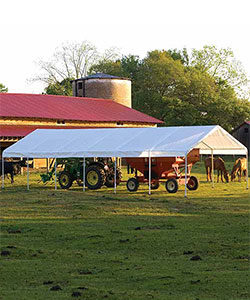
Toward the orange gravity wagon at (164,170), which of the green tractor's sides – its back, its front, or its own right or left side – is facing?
back

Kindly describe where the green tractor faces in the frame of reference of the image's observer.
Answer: facing away from the viewer and to the left of the viewer
